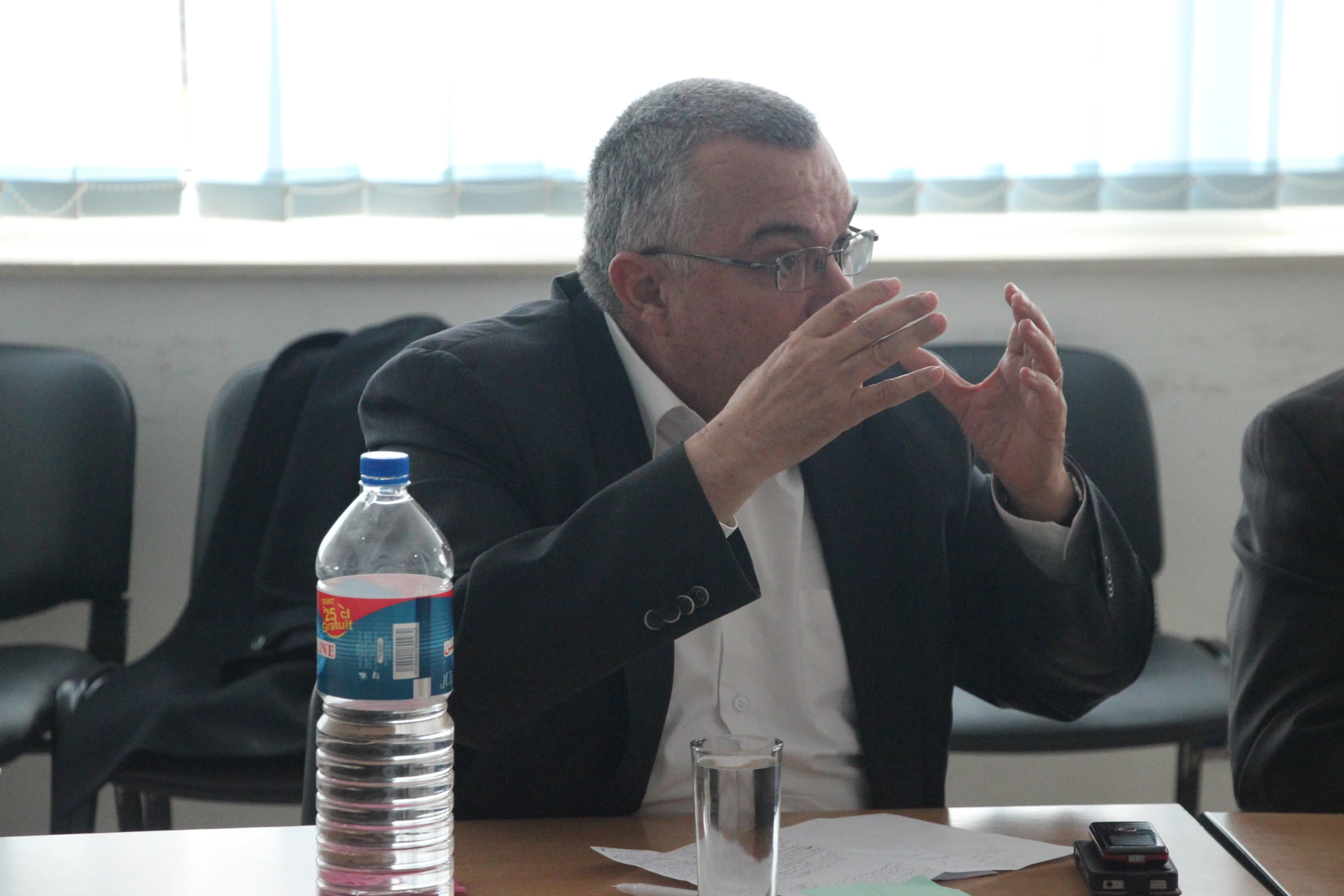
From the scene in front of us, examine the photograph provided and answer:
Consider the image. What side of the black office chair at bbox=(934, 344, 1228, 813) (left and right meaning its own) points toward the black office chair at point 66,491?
right

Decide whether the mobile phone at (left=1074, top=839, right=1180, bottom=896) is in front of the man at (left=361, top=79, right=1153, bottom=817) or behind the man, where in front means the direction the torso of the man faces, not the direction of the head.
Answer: in front

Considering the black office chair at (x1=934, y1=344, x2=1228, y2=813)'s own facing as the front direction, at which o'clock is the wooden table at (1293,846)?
The wooden table is roughly at 12 o'clock from the black office chair.

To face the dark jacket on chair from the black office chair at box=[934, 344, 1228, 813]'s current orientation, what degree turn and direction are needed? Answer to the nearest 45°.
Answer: approximately 90° to its right

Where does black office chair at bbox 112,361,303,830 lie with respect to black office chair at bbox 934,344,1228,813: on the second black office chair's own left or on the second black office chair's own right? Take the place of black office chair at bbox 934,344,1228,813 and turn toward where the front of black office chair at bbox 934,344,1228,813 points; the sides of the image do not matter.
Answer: on the second black office chair's own right

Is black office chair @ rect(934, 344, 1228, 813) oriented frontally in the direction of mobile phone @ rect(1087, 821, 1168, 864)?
yes

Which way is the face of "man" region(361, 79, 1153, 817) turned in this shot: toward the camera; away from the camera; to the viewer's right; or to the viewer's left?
to the viewer's right

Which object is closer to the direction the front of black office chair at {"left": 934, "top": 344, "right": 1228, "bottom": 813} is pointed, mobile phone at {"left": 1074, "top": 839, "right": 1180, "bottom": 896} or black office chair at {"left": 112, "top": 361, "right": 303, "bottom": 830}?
the mobile phone

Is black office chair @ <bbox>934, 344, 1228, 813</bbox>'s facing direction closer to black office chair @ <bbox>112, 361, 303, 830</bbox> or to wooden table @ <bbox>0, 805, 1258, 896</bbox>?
the wooden table

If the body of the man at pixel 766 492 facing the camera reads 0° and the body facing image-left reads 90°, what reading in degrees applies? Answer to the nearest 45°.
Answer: approximately 315°

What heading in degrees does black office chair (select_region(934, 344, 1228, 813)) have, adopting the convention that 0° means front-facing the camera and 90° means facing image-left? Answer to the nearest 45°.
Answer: approximately 0°

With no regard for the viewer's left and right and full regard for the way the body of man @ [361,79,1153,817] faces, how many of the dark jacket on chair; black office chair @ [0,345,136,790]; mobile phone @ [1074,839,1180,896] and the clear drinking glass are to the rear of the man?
2

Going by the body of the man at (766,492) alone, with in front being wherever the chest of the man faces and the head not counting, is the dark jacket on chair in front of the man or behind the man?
behind

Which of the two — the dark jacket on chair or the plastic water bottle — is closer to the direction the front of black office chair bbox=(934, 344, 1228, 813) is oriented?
the plastic water bottle
